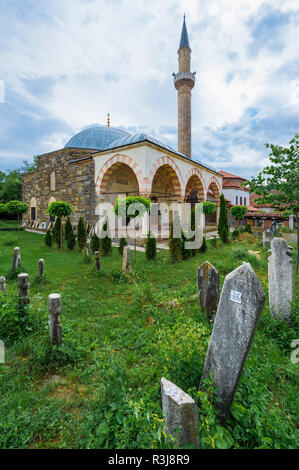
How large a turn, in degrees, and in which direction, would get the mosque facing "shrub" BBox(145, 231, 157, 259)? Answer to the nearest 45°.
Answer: approximately 45° to its right

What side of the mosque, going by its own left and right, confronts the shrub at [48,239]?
right

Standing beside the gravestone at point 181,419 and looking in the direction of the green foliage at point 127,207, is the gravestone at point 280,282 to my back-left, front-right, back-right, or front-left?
front-right

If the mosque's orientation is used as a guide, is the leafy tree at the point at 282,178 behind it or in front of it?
in front

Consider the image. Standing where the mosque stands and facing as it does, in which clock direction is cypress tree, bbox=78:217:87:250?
The cypress tree is roughly at 2 o'clock from the mosque.

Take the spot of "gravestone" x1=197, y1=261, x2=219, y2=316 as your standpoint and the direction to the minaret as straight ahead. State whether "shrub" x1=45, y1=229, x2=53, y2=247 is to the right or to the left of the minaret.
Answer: left

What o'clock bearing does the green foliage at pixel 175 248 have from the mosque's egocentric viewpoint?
The green foliage is roughly at 1 o'clock from the mosque.

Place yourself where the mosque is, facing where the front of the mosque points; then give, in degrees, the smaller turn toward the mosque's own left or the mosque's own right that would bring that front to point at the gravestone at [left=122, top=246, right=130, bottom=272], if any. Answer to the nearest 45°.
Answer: approximately 45° to the mosque's own right

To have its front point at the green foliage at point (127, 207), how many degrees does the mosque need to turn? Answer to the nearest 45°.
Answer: approximately 45° to its right

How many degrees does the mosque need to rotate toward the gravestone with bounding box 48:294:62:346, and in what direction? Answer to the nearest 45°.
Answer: approximately 45° to its right

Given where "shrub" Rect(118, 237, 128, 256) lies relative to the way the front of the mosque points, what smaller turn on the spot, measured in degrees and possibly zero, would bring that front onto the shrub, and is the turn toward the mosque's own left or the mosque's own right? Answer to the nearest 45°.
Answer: approximately 45° to the mosque's own right

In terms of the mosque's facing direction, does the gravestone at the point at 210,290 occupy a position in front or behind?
in front
